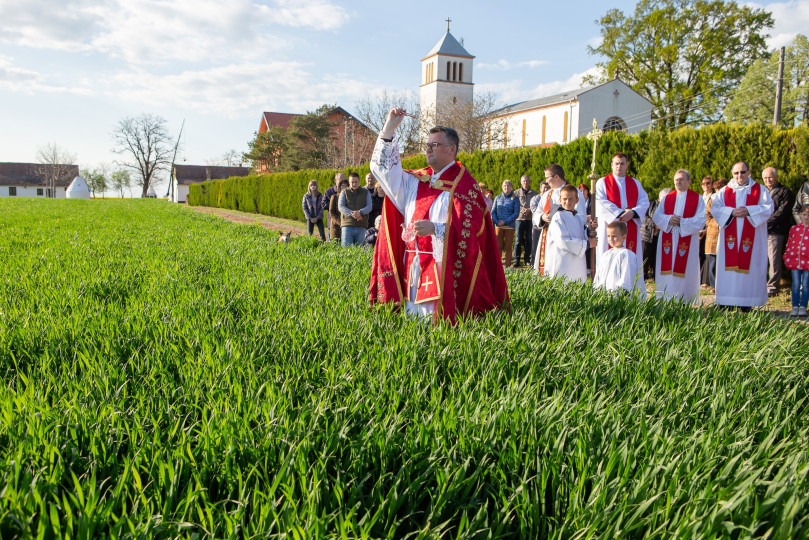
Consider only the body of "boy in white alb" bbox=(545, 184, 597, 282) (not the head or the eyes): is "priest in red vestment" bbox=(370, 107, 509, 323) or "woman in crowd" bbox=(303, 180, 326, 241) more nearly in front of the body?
the priest in red vestment

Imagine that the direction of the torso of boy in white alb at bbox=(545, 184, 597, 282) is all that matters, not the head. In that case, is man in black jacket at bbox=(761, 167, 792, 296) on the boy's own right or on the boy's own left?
on the boy's own left

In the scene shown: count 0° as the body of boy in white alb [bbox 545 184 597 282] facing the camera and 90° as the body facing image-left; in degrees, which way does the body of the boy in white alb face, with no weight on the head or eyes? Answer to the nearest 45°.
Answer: approximately 315°

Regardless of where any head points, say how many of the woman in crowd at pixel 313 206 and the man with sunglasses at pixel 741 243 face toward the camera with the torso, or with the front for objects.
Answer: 2

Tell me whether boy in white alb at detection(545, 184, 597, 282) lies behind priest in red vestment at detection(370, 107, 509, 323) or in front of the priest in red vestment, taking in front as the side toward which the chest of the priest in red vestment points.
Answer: behind

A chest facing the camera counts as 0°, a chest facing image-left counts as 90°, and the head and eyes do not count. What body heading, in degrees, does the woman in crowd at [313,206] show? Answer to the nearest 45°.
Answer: approximately 0°

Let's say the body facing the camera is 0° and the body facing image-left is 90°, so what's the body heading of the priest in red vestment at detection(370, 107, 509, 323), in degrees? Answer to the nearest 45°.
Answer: approximately 45°
